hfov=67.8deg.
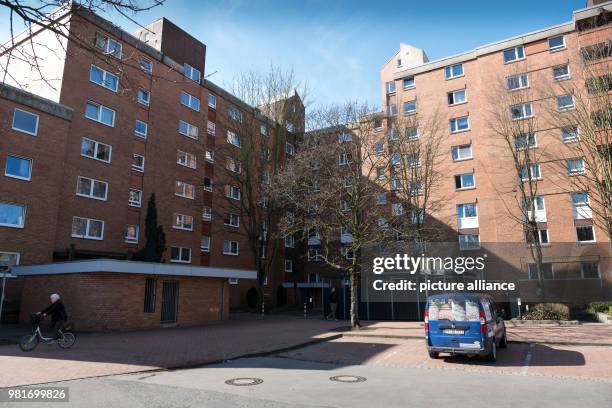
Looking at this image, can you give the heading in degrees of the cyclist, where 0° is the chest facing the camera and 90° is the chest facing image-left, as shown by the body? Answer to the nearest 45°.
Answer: approximately 90°

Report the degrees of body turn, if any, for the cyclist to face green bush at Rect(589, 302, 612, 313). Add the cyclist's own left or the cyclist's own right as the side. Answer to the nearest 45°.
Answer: approximately 180°

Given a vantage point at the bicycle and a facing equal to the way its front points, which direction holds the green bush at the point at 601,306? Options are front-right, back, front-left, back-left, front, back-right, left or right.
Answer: back

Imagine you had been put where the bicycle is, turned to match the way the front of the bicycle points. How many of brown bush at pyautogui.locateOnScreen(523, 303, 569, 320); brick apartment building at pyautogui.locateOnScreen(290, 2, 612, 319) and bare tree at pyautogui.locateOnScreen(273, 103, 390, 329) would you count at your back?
3

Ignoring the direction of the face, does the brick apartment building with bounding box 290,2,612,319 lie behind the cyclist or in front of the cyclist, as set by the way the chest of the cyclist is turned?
behind
